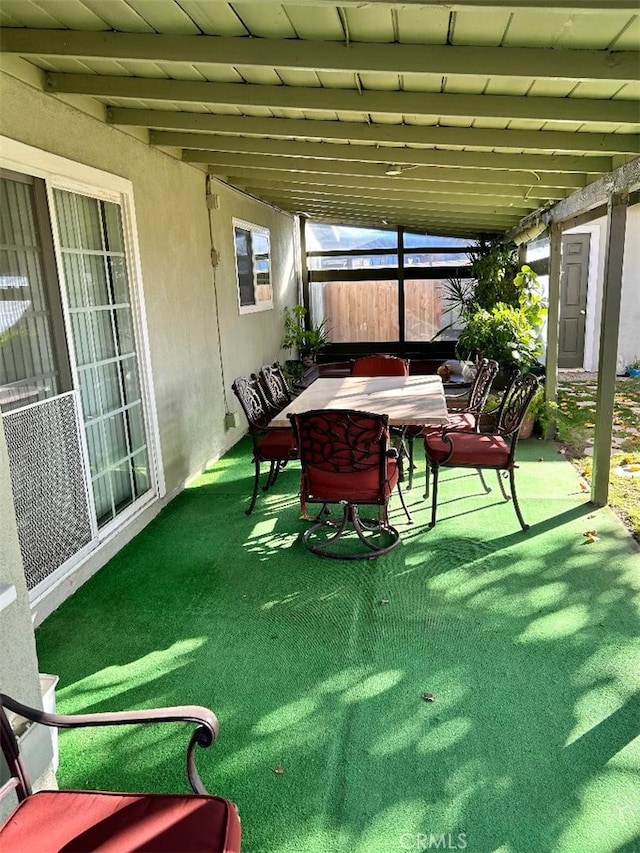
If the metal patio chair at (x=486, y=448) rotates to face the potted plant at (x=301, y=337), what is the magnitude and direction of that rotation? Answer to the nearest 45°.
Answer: approximately 45° to its right

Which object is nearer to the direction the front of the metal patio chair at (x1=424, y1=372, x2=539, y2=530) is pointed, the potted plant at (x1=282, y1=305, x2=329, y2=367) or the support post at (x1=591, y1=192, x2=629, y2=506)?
the potted plant

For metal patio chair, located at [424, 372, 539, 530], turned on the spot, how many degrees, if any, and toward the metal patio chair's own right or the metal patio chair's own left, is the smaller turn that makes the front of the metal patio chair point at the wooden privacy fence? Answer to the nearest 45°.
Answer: approximately 90° to the metal patio chair's own right

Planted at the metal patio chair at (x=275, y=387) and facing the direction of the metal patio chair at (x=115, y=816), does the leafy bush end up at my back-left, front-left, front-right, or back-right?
back-left

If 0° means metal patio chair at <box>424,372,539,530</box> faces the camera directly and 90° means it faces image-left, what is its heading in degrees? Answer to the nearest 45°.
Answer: approximately 90°

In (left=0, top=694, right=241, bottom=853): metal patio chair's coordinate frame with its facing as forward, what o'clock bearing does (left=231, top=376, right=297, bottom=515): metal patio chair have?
(left=231, top=376, right=297, bottom=515): metal patio chair is roughly at 10 o'clock from (left=0, top=694, right=241, bottom=853): metal patio chair.

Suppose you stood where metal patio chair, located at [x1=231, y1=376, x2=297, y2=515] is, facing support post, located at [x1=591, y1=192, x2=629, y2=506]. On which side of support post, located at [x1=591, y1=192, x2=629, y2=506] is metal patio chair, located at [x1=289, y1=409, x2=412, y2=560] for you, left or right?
right

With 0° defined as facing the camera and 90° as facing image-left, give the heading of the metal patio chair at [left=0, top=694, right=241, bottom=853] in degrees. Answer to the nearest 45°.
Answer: approximately 270°

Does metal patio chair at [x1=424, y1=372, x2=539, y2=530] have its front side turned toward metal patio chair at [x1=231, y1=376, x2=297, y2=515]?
yes

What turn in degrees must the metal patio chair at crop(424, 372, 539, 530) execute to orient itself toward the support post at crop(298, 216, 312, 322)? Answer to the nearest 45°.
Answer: approximately 45° to its right

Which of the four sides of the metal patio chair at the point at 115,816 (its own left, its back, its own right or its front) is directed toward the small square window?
left

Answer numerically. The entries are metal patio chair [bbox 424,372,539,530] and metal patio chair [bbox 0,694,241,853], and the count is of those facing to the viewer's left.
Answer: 1

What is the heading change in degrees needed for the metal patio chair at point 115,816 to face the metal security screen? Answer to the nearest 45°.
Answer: approximately 90° to its left
